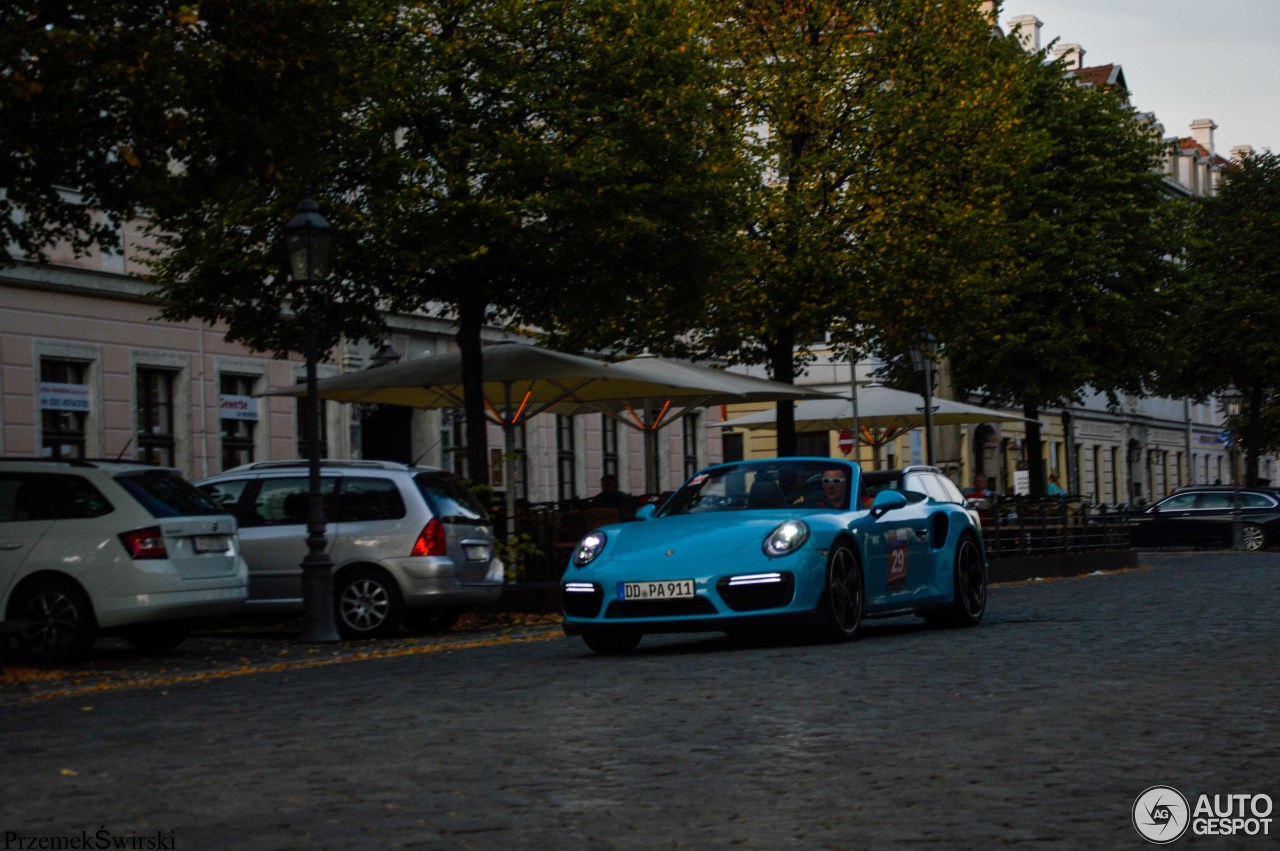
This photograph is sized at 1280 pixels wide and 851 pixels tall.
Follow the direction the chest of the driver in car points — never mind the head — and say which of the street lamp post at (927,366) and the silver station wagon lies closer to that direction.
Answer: the silver station wagon

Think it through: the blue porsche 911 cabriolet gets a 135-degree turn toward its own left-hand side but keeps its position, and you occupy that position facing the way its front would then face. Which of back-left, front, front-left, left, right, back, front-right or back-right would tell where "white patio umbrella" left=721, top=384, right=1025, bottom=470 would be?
left

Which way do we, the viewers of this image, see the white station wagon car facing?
facing away from the viewer and to the left of the viewer

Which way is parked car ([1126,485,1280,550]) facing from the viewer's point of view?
to the viewer's left

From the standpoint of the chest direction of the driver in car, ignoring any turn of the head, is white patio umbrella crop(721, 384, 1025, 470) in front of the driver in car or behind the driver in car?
behind

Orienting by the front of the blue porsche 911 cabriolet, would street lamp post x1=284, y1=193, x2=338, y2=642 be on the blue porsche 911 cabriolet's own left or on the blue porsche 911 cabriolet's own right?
on the blue porsche 911 cabriolet's own right

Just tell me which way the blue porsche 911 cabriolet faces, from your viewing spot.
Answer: facing the viewer and to the left of the viewer
